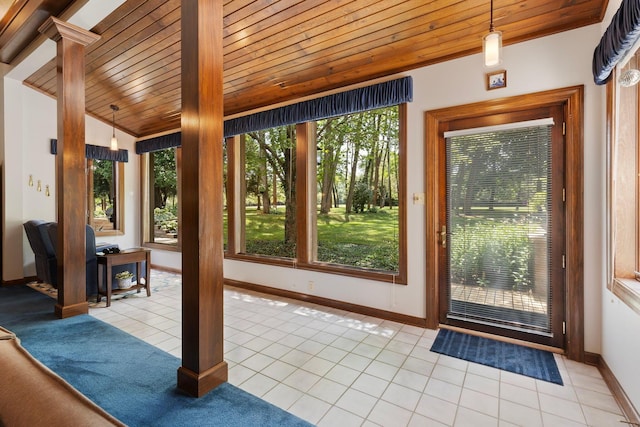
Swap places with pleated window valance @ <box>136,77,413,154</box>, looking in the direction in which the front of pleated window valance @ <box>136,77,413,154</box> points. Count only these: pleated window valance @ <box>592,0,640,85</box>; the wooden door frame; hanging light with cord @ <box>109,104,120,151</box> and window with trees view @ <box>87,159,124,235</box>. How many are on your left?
2

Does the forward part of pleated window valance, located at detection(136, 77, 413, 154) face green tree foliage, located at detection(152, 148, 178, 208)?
no

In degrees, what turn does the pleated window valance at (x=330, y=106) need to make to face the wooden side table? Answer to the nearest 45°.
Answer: approximately 45° to its right

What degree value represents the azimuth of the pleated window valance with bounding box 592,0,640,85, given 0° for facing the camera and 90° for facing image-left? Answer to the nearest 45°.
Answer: approximately 90°

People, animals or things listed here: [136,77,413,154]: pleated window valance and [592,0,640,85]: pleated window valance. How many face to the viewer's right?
0

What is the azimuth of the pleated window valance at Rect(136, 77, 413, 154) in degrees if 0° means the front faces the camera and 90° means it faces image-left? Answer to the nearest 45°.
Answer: approximately 45°

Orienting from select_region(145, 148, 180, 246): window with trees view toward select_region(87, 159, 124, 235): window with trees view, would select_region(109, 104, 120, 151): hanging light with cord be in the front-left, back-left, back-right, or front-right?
front-left

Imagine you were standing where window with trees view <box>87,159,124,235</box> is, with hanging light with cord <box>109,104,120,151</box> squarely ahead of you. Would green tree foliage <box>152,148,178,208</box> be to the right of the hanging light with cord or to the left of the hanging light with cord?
left

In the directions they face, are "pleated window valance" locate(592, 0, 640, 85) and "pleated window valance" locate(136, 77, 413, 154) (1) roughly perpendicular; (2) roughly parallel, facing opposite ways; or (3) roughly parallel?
roughly perpendicular

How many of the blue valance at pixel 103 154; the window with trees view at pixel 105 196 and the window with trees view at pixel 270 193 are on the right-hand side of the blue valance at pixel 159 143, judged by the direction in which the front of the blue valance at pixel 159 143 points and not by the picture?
2
